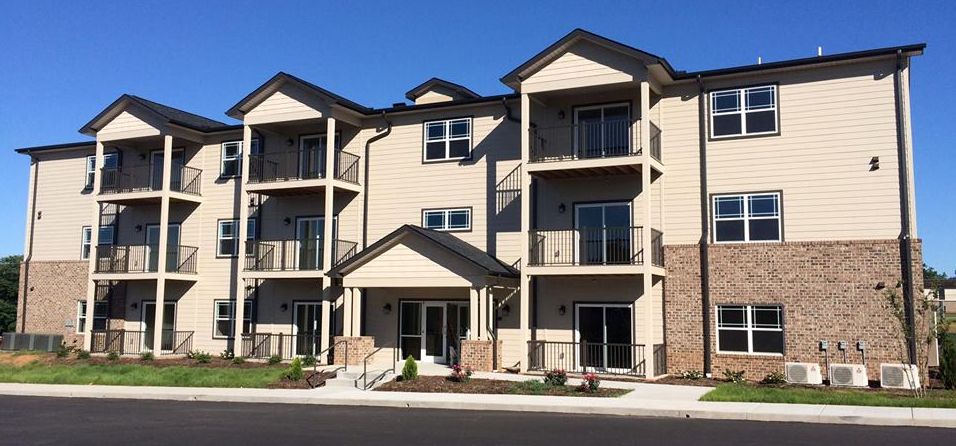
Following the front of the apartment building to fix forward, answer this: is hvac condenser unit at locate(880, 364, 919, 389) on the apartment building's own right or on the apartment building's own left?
on the apartment building's own left

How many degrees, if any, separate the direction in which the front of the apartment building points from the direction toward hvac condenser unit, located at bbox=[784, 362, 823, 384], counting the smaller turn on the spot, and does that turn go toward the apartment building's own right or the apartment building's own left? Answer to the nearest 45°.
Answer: approximately 90° to the apartment building's own left

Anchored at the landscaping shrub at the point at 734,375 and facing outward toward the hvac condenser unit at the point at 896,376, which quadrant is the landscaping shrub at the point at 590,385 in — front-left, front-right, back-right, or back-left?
back-right

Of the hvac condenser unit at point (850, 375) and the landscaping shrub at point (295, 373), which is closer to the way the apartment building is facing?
the landscaping shrub

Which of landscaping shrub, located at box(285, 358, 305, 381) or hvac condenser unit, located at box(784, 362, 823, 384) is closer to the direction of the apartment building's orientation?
the landscaping shrub

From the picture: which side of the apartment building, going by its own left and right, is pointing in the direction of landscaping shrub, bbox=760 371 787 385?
left

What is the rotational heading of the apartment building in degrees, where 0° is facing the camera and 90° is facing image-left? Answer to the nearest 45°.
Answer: approximately 45°

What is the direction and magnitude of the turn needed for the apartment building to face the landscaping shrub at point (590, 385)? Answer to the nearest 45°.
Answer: approximately 45° to its left
